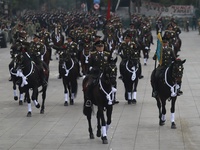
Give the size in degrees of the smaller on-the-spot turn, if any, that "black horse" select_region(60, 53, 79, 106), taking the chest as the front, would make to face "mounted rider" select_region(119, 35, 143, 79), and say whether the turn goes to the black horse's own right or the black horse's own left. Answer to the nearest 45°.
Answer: approximately 90° to the black horse's own left

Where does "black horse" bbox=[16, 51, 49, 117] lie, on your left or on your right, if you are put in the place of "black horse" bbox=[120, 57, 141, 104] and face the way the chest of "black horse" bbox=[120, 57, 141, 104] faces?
on your right

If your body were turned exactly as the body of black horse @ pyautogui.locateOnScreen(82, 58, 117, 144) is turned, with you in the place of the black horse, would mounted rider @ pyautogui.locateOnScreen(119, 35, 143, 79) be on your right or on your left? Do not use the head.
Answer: on your left

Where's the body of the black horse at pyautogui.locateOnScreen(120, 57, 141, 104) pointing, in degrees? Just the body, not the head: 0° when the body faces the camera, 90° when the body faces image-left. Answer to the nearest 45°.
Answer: approximately 0°

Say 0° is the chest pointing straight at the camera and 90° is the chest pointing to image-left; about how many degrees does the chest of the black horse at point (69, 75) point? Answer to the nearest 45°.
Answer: approximately 0°

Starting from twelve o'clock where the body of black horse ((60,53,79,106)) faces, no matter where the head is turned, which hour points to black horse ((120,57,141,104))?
black horse ((120,57,141,104)) is roughly at 9 o'clock from black horse ((60,53,79,106)).
